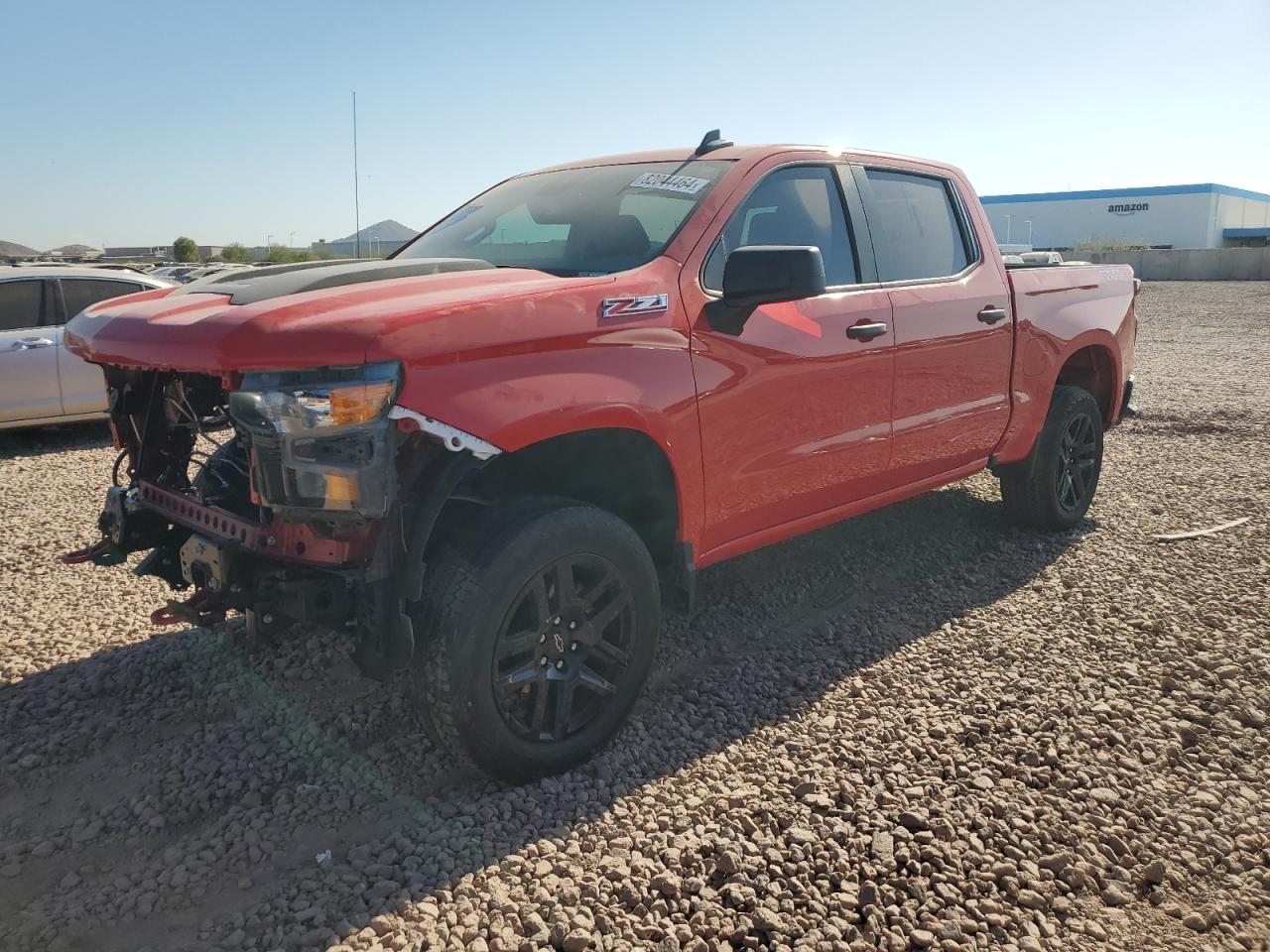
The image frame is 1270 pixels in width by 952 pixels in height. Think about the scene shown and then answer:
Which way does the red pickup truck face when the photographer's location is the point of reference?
facing the viewer and to the left of the viewer

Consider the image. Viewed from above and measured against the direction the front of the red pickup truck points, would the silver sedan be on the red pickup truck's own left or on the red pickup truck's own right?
on the red pickup truck's own right
